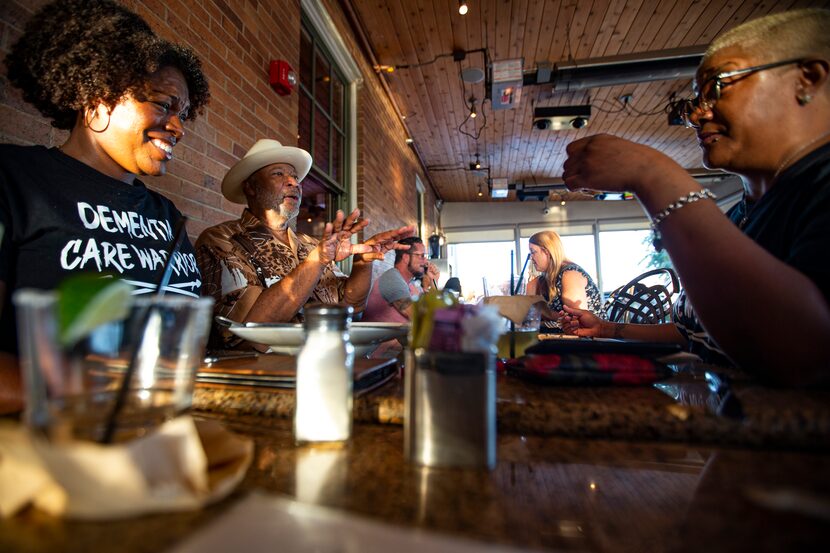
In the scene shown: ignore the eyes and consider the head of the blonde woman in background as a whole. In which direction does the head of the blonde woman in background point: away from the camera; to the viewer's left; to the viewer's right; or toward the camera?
to the viewer's left

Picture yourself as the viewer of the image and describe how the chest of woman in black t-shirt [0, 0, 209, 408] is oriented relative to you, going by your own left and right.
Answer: facing the viewer and to the right of the viewer

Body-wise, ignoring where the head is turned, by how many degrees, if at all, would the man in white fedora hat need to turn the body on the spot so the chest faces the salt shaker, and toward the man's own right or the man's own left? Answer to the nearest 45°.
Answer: approximately 45° to the man's own right

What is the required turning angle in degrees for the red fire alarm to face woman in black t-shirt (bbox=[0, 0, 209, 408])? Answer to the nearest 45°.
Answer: approximately 90° to its right

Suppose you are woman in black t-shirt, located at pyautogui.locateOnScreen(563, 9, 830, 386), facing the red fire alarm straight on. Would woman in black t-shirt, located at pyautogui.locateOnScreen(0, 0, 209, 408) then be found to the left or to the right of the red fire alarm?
left

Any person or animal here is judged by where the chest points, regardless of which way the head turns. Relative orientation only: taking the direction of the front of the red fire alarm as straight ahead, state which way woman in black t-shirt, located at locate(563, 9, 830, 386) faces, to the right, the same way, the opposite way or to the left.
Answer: the opposite way

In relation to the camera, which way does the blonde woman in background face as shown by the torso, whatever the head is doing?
to the viewer's left

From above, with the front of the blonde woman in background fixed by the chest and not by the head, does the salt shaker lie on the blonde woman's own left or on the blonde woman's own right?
on the blonde woman's own left

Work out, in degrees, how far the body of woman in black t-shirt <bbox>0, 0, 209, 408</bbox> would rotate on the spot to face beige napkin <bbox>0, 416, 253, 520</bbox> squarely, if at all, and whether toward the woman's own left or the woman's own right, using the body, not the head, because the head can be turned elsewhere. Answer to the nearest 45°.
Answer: approximately 45° to the woman's own right

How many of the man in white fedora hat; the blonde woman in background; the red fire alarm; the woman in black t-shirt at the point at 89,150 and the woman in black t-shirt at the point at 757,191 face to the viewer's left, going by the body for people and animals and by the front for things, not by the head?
2

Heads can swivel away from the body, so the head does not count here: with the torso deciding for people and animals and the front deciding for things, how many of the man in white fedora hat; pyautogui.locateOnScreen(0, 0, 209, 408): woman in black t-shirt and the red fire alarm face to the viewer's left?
0

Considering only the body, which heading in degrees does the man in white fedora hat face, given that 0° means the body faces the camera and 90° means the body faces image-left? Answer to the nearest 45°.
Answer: approximately 315°

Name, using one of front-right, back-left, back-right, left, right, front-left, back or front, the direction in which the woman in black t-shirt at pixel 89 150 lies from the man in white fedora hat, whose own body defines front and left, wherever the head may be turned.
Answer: right

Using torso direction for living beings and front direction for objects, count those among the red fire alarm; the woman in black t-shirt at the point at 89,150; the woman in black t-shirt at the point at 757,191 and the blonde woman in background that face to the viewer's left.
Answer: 2

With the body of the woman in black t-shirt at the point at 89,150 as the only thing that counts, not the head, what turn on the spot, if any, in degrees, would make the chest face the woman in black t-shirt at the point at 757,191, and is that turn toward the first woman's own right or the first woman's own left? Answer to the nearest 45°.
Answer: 0° — they already face them

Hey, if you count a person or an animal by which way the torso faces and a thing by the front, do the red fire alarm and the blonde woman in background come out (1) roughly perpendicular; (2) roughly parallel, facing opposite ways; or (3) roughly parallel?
roughly parallel, facing opposite ways

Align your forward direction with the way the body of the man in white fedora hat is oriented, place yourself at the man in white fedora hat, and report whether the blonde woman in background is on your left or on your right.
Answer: on your left

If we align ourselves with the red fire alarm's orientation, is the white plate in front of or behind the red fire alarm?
in front

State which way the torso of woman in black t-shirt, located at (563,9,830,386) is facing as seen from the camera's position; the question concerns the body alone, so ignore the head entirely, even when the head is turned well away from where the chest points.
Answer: to the viewer's left

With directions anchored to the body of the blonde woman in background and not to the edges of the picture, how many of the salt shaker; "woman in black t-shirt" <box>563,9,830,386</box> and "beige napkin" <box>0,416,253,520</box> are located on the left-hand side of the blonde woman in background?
3
